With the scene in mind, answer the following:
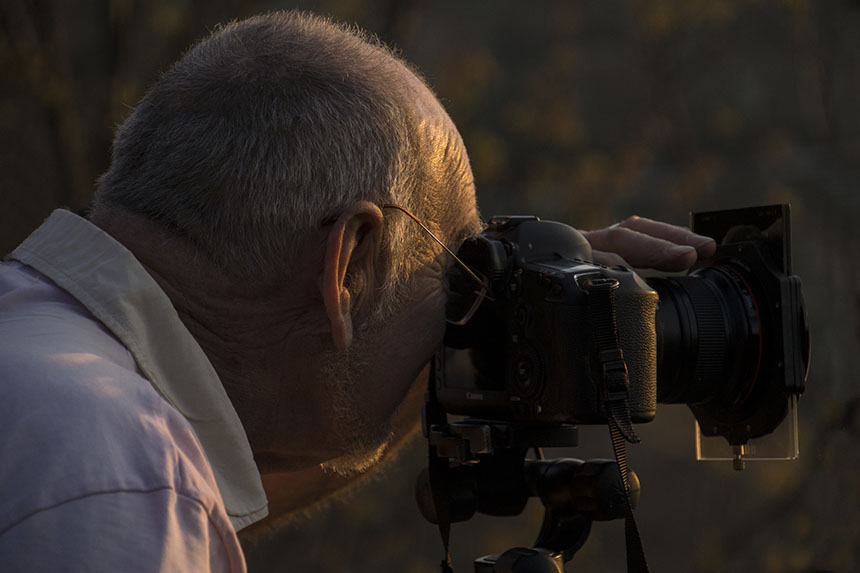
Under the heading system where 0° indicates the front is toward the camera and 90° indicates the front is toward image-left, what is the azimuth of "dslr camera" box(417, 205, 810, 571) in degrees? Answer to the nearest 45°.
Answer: approximately 225°
